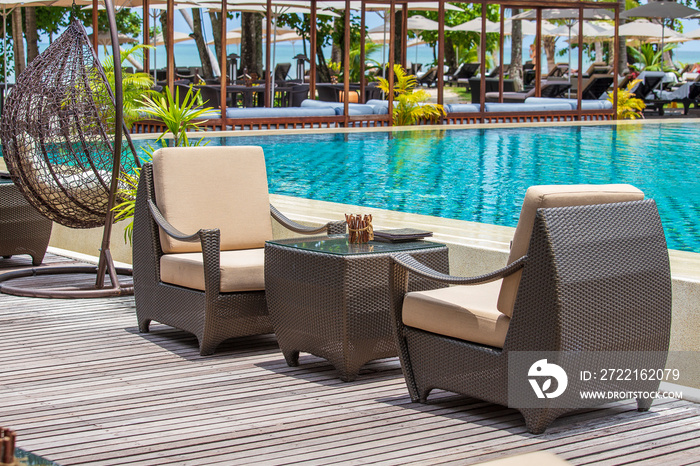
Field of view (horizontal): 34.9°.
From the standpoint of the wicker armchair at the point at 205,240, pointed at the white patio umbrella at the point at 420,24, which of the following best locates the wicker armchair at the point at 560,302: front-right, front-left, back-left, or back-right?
back-right

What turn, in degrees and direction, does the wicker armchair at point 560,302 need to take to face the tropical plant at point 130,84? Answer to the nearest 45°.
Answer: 0° — it already faces it

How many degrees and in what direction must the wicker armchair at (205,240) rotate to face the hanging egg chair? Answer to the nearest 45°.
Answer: approximately 180°

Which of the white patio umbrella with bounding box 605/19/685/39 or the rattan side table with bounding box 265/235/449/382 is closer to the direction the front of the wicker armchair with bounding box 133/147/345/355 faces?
the rattan side table

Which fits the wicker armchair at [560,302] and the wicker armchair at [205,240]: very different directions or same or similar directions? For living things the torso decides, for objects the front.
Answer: very different directions

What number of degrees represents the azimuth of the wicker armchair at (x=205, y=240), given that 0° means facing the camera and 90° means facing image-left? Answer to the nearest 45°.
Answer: approximately 315°

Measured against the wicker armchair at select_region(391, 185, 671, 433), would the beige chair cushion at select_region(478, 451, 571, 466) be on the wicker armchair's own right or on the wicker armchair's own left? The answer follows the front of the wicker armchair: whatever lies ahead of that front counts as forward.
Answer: on the wicker armchair's own left

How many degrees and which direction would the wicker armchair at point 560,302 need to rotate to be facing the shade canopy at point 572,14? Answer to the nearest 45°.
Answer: approximately 45° to its right

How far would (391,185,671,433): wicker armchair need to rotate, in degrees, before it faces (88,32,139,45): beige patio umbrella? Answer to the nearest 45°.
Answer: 0° — it already faces it
